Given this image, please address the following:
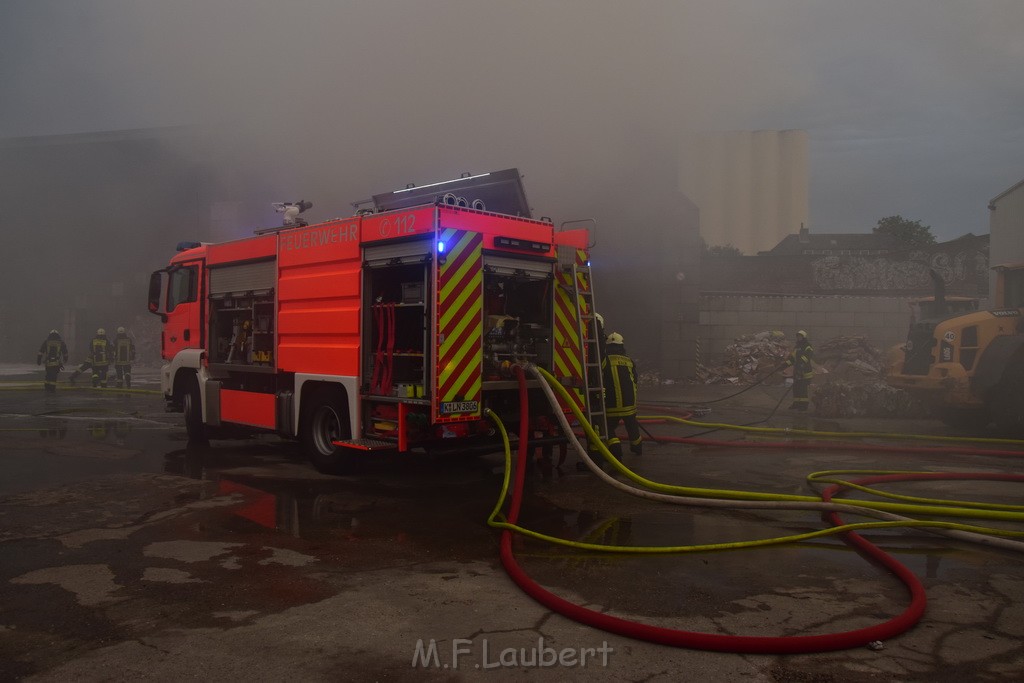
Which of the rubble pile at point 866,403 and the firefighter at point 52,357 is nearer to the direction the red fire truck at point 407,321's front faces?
the firefighter

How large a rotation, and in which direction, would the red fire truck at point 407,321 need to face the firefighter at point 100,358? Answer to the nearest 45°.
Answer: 0° — it already faces them

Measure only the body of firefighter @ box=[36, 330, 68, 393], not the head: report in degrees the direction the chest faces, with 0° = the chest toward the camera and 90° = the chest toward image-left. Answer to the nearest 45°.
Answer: approximately 180°

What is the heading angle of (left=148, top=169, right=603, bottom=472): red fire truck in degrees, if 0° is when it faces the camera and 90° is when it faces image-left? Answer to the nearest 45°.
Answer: approximately 135°

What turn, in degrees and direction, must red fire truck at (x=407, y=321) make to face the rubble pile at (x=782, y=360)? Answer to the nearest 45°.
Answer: approximately 90° to its right

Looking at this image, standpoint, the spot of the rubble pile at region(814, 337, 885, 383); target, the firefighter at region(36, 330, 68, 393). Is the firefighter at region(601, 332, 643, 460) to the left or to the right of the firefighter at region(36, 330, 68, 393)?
left

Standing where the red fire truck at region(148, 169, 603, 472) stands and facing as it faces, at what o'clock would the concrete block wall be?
The concrete block wall is roughly at 3 o'clock from the red fire truck.

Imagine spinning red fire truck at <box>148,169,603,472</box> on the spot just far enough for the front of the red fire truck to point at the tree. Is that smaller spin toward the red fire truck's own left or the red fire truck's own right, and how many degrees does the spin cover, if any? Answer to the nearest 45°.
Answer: approximately 90° to the red fire truck's own right

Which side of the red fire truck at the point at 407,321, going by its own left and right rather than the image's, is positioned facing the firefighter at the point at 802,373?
right
